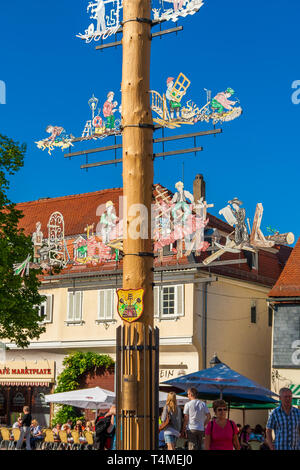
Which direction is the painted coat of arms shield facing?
toward the camera

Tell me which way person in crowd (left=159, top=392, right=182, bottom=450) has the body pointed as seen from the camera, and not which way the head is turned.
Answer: away from the camera

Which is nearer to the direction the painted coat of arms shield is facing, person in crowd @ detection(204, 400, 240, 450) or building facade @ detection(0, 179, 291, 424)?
the person in crowd

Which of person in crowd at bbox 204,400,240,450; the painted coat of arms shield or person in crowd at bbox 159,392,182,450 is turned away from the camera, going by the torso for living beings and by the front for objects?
person in crowd at bbox 159,392,182,450

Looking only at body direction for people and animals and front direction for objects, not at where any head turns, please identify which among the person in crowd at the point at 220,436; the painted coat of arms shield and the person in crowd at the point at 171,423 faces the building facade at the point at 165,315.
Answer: the person in crowd at the point at 171,423

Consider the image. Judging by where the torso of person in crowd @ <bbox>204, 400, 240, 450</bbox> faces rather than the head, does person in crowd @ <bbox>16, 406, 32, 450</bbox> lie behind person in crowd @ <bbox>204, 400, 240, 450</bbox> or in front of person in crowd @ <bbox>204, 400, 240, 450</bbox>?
behind

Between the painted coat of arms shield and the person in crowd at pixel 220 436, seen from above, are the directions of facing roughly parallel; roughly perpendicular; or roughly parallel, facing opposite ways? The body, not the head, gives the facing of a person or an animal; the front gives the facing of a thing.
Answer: roughly parallel

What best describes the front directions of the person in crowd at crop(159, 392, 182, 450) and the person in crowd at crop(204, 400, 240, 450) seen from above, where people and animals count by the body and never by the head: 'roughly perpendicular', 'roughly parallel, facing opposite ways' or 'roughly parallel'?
roughly parallel, facing opposite ways

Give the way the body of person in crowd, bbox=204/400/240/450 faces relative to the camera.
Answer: toward the camera

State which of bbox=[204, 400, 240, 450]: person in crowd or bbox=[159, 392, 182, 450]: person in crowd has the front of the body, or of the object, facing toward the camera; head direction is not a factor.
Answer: bbox=[204, 400, 240, 450]: person in crowd

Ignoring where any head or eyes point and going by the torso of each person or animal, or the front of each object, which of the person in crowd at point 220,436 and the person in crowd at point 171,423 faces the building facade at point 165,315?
the person in crowd at point 171,423

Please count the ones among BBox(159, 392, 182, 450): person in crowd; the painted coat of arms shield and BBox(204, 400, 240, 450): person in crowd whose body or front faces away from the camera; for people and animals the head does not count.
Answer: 1
